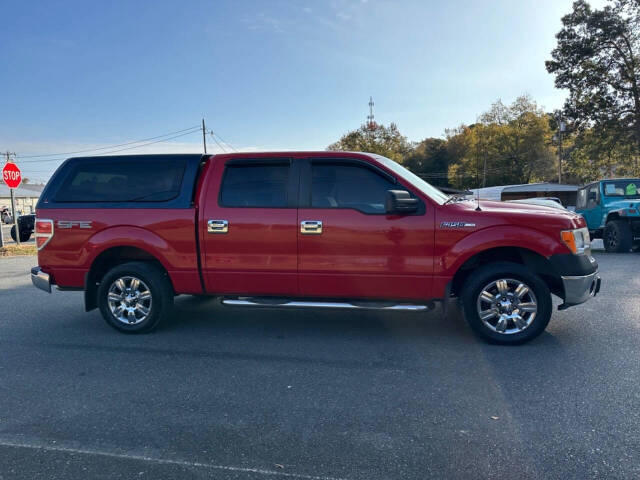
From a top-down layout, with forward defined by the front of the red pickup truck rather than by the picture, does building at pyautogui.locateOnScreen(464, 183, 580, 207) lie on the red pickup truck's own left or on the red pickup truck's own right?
on the red pickup truck's own left

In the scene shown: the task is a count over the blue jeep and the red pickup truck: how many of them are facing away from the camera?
0

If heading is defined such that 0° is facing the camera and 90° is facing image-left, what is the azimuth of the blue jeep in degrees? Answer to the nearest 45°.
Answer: approximately 315°

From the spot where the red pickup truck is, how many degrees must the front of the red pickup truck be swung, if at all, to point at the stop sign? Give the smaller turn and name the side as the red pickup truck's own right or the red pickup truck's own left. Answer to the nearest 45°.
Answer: approximately 135° to the red pickup truck's own left

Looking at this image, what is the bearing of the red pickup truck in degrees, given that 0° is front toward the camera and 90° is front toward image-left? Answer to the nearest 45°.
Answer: approximately 270°

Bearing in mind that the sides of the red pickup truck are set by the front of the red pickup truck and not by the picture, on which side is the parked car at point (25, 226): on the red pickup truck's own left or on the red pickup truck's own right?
on the red pickup truck's own left

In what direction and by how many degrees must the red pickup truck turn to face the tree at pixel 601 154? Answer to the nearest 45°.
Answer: approximately 45° to its left
